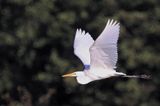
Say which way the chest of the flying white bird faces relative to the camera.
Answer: to the viewer's left
